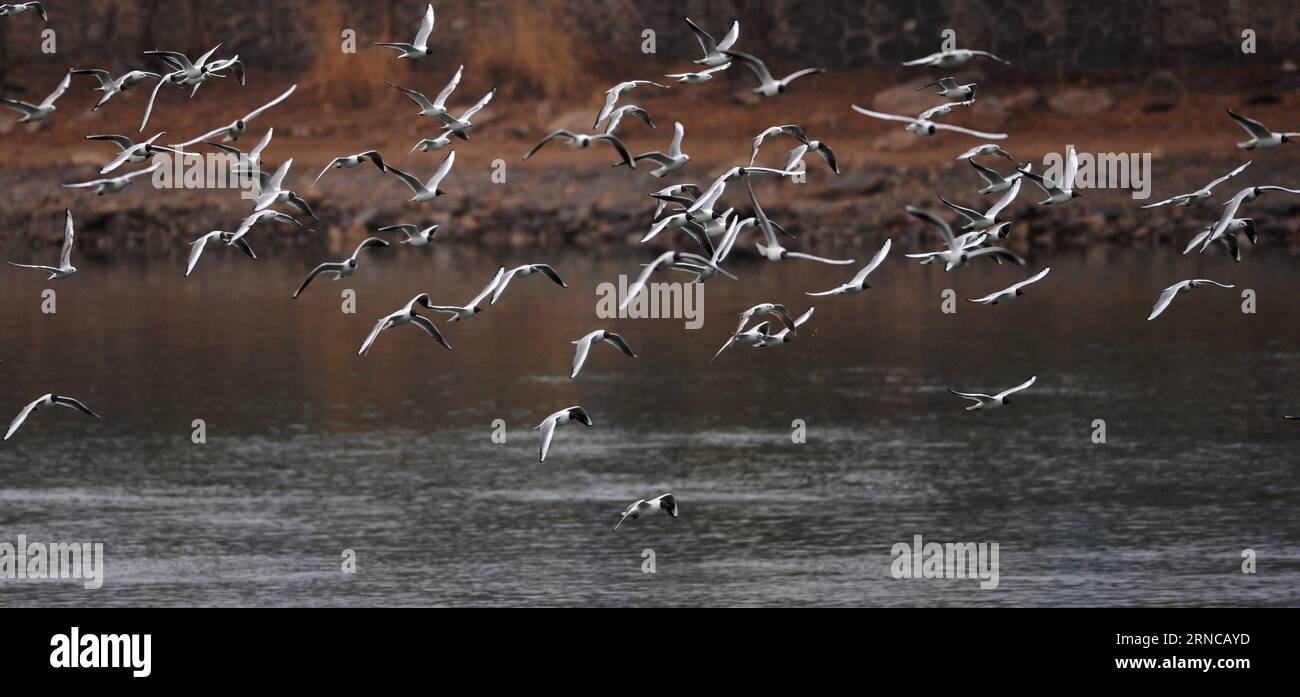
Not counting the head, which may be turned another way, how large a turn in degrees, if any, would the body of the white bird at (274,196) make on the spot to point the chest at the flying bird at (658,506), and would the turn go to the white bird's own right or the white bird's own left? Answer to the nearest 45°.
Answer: approximately 45° to the white bird's own right

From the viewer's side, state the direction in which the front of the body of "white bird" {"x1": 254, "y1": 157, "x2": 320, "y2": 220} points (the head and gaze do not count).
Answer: to the viewer's right
